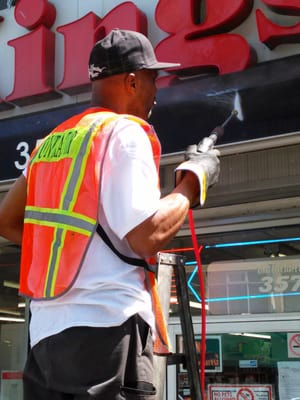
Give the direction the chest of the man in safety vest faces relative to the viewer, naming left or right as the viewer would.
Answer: facing away from the viewer and to the right of the viewer

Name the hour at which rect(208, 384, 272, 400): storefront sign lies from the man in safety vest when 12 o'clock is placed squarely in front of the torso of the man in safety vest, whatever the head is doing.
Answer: The storefront sign is roughly at 11 o'clock from the man in safety vest.

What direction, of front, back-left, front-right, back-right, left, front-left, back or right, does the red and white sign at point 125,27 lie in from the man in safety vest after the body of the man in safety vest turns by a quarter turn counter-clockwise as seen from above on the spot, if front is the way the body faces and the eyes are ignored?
front-right

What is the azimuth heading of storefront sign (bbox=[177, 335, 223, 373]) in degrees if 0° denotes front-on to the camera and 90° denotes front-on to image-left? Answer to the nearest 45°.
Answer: approximately 0°

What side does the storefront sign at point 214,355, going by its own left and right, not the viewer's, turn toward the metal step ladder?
front

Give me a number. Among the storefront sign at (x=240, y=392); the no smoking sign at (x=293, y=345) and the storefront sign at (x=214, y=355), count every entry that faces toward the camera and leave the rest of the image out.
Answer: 3

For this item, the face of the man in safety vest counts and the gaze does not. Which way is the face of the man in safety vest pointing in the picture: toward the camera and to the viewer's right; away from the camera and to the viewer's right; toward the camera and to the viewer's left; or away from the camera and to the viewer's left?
away from the camera and to the viewer's right
